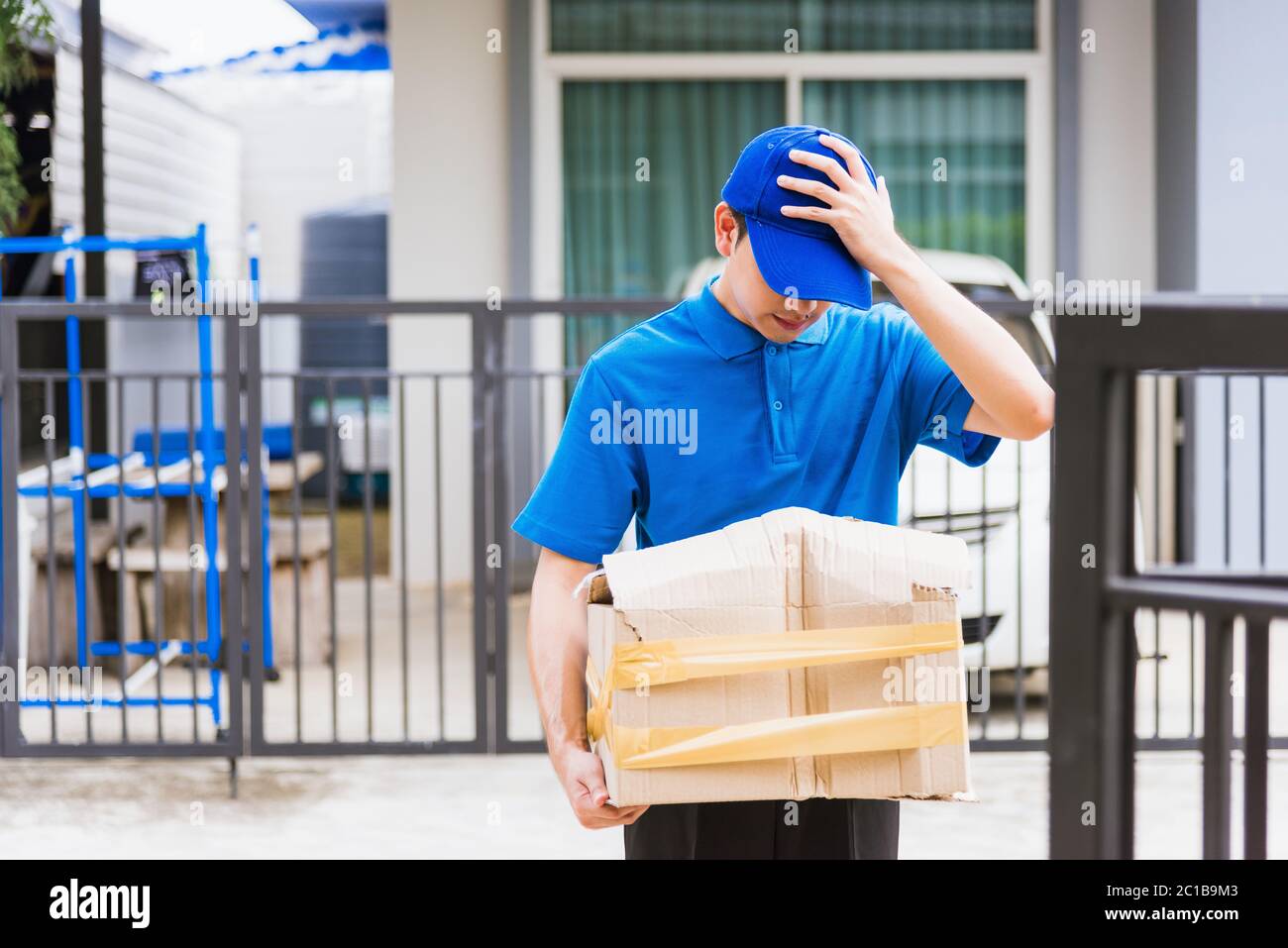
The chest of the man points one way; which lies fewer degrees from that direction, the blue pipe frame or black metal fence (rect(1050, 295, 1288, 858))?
the black metal fence

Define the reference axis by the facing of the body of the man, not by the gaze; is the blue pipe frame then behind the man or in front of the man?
behind

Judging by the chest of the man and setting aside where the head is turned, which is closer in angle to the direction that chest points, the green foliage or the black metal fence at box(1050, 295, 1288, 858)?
the black metal fence

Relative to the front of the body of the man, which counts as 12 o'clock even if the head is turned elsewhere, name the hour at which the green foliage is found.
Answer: The green foliage is roughly at 5 o'clock from the man.

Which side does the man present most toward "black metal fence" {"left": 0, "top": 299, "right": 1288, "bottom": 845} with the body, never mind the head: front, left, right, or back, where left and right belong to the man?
back

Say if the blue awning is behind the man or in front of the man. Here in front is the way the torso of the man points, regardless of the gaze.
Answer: behind

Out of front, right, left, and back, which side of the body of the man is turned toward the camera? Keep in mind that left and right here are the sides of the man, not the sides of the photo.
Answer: front
